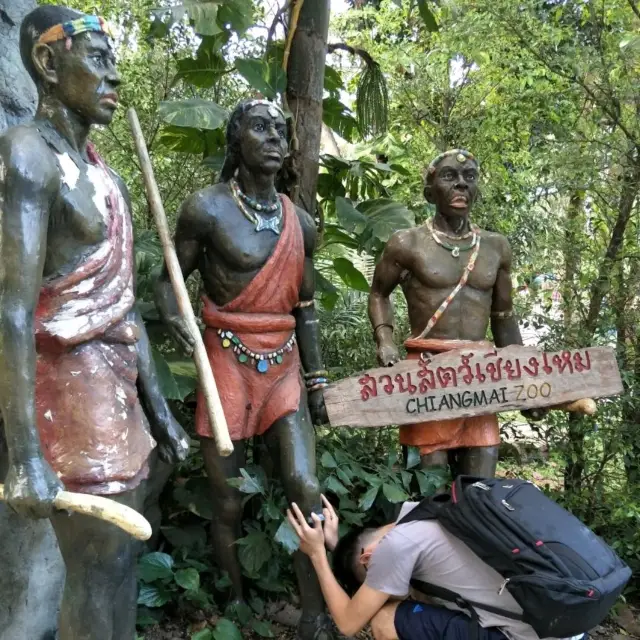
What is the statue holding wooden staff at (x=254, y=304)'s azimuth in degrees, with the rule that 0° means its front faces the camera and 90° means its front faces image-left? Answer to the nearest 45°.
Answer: approximately 315°

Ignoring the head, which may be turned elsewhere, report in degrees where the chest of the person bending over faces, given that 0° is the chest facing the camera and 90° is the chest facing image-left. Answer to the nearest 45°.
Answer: approximately 90°

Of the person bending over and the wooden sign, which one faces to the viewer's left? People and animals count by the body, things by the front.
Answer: the person bending over

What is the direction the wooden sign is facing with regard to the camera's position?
facing the viewer

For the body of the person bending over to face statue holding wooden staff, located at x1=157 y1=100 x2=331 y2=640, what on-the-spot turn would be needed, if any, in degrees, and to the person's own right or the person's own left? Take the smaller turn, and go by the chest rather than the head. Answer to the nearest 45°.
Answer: approximately 45° to the person's own right

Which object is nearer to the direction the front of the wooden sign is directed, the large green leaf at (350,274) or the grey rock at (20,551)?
the grey rock

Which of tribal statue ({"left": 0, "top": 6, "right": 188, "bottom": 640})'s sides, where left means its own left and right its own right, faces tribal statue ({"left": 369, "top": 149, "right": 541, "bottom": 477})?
left

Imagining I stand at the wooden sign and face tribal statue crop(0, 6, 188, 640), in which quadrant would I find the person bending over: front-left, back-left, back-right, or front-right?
front-left

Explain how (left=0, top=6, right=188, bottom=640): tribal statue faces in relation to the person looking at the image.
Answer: facing the viewer and to the right of the viewer

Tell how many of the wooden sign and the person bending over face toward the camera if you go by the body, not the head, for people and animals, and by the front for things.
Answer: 1

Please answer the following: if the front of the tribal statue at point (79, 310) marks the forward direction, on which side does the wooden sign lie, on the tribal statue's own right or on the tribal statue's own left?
on the tribal statue's own left

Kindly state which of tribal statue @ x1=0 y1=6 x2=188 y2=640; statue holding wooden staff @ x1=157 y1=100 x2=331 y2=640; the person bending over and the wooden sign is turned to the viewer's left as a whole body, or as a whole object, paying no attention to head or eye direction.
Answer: the person bending over
